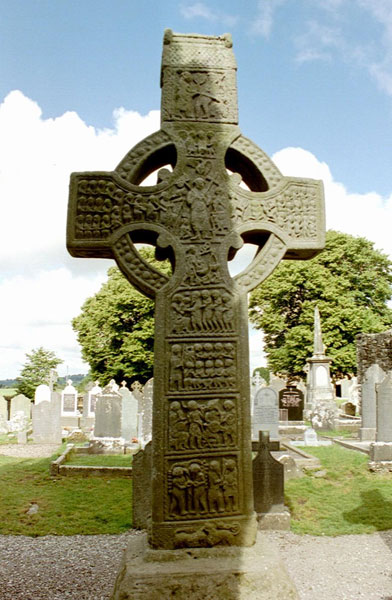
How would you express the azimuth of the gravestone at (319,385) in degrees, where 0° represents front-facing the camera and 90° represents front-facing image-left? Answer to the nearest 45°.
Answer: approximately 0°

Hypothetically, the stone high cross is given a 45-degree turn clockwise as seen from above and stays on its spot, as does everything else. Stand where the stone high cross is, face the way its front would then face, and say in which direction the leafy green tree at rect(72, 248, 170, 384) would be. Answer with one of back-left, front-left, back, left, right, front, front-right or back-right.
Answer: back-right

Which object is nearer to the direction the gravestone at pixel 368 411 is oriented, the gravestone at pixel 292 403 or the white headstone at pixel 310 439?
the white headstone

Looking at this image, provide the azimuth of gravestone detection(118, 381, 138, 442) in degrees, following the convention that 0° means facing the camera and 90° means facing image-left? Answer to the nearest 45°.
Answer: approximately 0°

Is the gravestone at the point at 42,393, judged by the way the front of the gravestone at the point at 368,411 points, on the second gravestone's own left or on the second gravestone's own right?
on the second gravestone's own right
